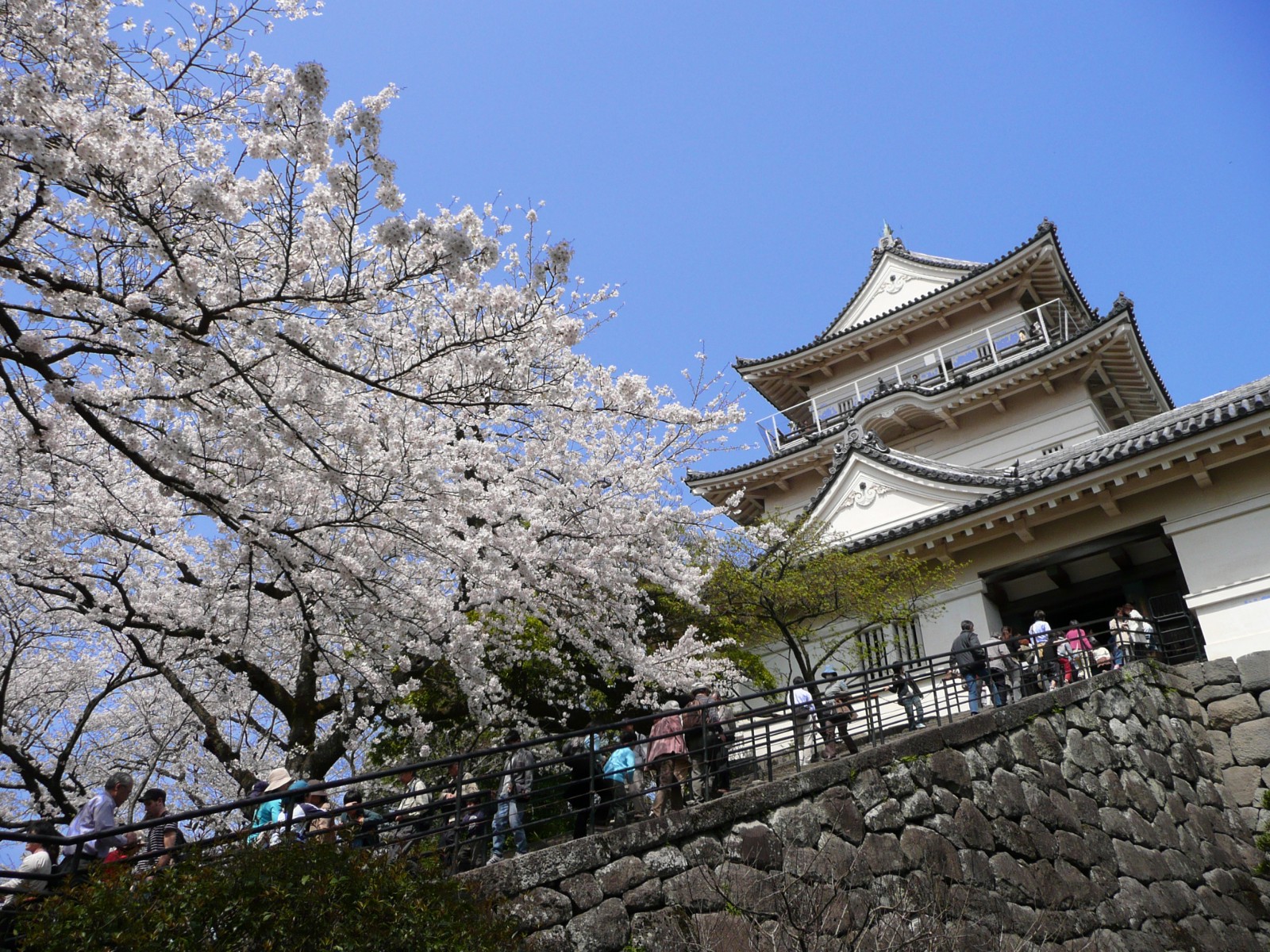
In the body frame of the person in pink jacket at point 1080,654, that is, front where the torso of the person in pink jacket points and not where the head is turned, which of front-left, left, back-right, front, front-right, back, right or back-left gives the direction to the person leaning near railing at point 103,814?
back-left

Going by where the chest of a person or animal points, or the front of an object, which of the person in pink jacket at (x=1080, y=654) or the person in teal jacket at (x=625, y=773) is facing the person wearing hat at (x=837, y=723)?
the person in teal jacket

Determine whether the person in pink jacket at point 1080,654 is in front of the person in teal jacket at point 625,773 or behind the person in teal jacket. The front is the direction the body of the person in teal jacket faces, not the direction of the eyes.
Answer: in front

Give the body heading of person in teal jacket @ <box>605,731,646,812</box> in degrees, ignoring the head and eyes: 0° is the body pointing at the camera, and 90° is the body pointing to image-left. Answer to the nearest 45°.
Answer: approximately 270°

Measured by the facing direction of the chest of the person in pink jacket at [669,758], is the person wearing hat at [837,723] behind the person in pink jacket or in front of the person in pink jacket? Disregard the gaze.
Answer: in front

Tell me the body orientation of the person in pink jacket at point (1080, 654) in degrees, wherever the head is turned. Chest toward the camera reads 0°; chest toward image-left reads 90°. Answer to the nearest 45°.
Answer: approximately 180°

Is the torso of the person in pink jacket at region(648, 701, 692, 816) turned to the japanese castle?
yes

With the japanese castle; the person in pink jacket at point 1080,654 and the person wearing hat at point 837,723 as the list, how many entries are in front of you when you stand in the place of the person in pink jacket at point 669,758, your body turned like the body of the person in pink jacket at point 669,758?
3
